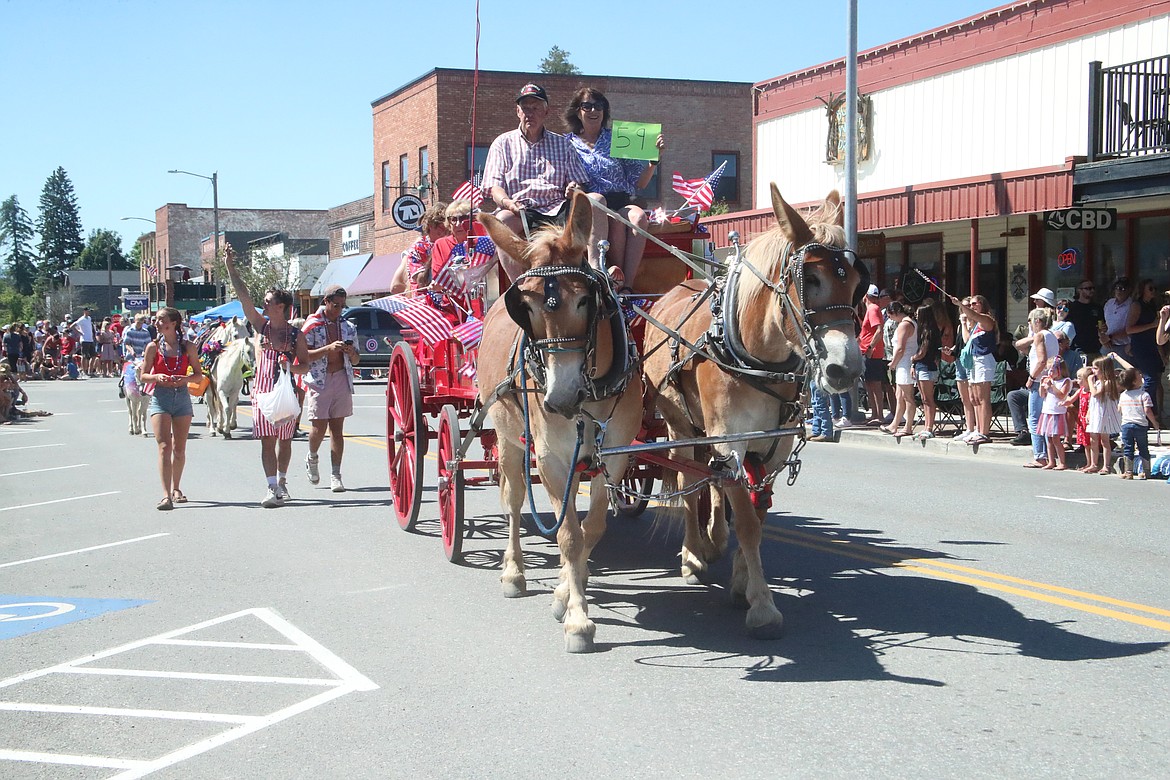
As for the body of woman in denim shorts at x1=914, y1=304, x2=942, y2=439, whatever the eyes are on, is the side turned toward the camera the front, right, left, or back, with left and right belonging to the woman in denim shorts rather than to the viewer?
left

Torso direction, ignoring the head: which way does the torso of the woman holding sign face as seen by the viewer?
toward the camera

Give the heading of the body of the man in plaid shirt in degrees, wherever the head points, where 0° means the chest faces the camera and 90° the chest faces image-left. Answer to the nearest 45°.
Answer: approximately 0°

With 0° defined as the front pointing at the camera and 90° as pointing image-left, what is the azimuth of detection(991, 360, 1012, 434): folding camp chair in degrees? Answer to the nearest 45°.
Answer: approximately 45°

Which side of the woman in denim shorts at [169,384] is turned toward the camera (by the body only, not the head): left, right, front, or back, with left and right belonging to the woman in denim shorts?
front

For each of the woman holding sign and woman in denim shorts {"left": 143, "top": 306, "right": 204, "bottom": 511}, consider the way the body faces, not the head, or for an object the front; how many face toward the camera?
2

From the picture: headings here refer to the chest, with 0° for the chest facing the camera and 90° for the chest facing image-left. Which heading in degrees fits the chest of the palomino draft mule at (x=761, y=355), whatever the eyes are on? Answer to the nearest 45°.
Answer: approximately 315°

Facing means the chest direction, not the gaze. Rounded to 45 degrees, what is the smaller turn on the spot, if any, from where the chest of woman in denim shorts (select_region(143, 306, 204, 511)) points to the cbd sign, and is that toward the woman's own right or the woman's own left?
approximately 90° to the woman's own left

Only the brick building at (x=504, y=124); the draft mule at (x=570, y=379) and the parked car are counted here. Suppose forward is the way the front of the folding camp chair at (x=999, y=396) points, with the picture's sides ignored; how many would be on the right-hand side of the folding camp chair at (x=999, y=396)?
2

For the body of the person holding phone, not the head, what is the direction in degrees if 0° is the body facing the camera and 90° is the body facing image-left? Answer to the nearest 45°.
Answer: approximately 315°

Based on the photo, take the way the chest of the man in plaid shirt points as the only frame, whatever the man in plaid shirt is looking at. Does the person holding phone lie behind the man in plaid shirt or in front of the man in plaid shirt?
behind

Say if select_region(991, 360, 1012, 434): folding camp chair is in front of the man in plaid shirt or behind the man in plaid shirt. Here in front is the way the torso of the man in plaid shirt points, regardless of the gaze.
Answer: behind

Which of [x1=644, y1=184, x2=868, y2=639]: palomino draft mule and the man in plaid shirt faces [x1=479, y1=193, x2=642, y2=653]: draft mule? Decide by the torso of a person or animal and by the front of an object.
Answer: the man in plaid shirt

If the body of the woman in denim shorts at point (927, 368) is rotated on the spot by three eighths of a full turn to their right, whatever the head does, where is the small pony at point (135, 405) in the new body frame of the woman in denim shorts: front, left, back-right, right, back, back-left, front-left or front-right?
back-left

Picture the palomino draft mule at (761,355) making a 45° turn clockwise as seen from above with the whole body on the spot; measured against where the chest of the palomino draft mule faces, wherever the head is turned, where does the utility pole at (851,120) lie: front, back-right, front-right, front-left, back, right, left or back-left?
back

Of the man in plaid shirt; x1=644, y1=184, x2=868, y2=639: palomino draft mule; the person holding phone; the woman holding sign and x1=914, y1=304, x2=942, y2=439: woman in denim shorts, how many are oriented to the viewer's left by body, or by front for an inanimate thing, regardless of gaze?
1

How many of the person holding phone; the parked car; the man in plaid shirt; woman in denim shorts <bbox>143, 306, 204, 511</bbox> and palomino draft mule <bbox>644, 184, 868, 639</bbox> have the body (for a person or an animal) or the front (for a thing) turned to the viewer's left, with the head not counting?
0

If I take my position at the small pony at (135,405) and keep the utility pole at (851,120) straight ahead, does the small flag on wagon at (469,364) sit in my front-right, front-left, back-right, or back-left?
front-right

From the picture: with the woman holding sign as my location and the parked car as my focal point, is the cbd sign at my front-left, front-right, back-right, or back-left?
front-right

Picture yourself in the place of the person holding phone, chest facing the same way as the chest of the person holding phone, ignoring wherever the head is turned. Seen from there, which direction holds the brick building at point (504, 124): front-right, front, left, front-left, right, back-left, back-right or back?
back-left
